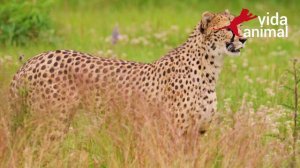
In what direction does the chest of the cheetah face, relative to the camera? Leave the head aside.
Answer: to the viewer's right
